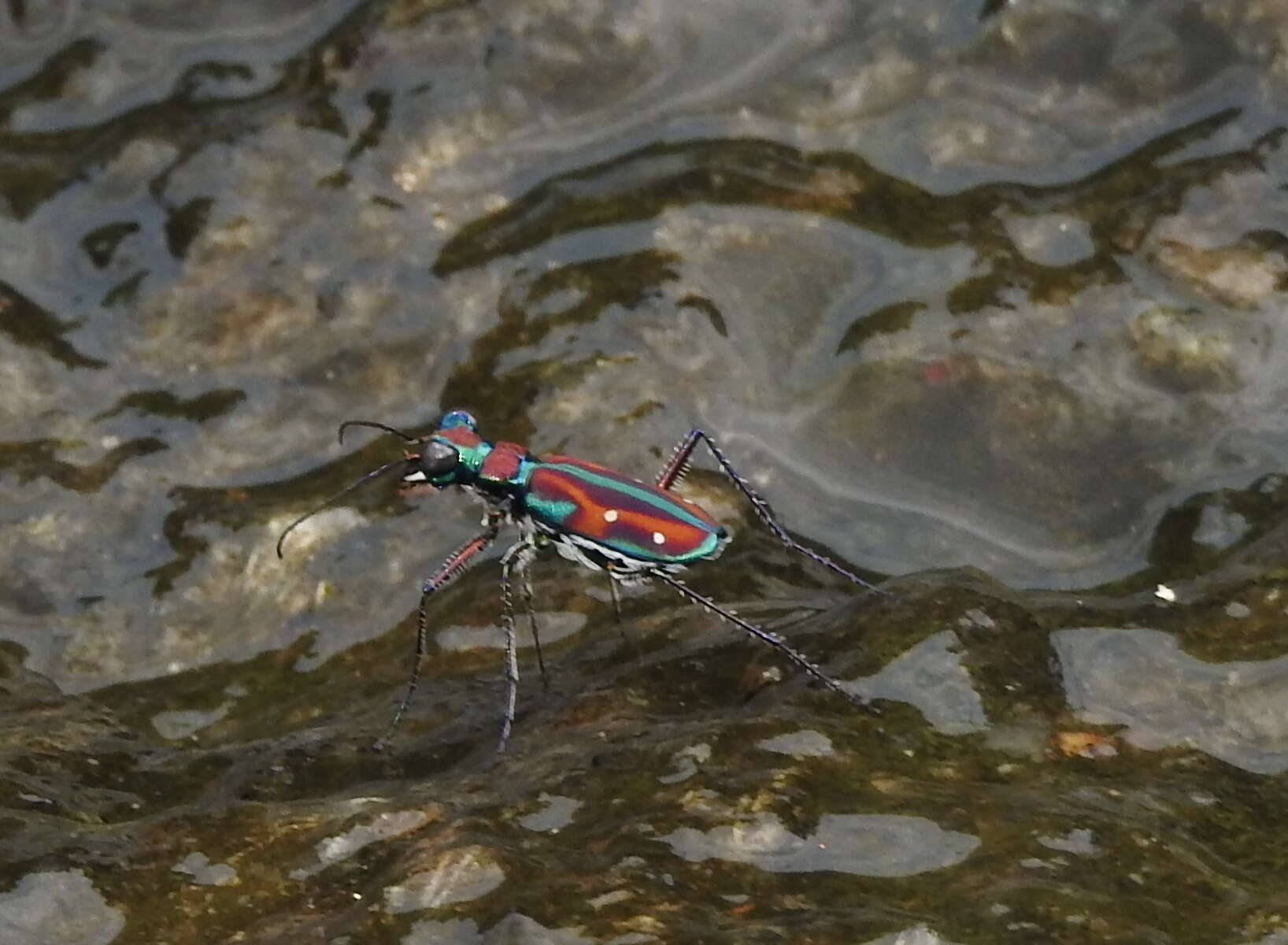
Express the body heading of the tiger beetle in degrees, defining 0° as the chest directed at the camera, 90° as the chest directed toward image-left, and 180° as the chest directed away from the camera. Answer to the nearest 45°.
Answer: approximately 90°
